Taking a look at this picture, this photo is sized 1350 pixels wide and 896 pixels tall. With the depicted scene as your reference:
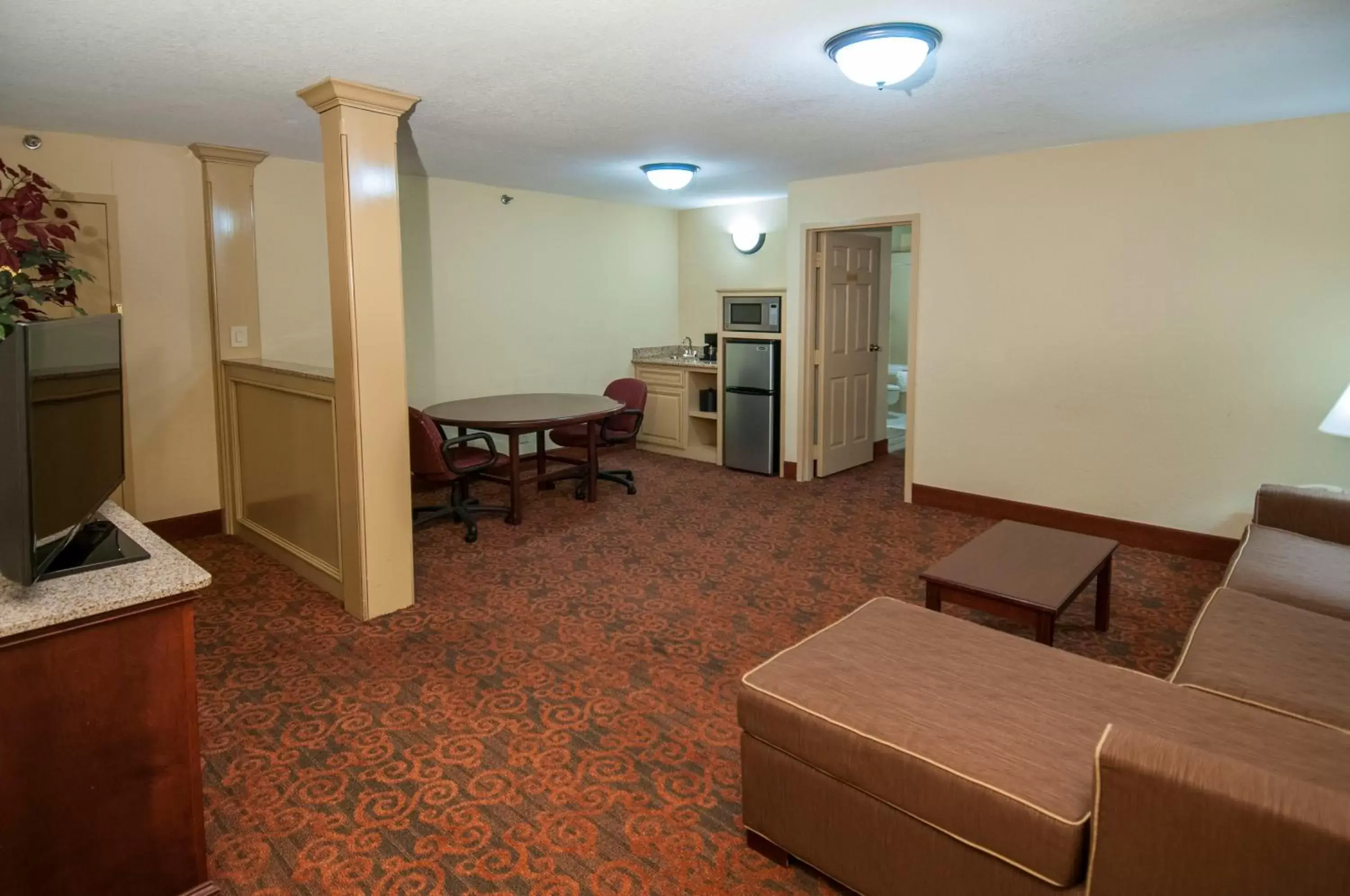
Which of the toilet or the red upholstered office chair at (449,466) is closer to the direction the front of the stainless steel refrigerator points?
the red upholstered office chair

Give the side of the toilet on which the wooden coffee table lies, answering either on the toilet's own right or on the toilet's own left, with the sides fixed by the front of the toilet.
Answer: on the toilet's own left

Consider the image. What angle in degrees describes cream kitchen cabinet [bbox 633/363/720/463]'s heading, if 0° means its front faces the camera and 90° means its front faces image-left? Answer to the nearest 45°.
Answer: approximately 45°

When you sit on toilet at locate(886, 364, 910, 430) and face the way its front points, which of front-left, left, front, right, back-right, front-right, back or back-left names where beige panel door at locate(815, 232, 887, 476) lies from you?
front-left

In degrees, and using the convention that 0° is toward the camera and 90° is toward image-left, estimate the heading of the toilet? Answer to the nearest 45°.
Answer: approximately 45°

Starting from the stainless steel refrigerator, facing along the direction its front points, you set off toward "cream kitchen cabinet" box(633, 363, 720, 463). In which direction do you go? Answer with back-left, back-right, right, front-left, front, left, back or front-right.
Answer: right

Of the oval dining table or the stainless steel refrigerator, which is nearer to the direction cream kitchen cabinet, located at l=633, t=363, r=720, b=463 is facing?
the oval dining table

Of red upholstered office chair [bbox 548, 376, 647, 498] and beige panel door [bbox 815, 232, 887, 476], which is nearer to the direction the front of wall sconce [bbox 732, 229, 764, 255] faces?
the red upholstered office chair

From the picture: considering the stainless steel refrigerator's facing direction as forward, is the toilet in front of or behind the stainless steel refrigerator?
behind
